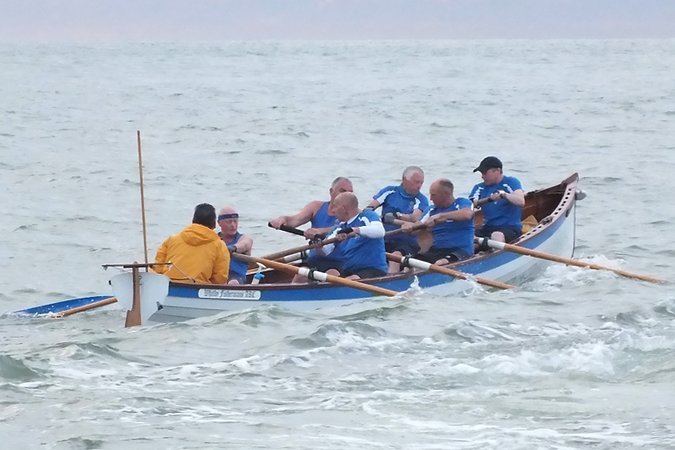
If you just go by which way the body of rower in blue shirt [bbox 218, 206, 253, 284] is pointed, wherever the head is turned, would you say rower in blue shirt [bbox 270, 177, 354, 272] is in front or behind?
behind

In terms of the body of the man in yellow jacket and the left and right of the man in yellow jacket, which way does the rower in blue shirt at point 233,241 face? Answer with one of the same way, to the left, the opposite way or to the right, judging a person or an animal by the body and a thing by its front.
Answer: the opposite way

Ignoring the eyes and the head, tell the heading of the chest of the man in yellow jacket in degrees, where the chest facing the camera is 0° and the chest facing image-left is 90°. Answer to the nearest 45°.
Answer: approximately 225°

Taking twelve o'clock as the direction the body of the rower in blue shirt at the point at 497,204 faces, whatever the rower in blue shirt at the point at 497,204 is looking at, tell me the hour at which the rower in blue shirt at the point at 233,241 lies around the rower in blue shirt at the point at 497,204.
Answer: the rower in blue shirt at the point at 233,241 is roughly at 12 o'clock from the rower in blue shirt at the point at 497,204.

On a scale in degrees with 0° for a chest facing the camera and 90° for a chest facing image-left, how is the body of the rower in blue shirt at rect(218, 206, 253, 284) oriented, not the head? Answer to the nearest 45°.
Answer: approximately 45°

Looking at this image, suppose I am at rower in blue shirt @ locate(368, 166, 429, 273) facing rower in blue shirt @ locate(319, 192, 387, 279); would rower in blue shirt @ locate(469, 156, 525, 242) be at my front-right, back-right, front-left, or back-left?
back-left

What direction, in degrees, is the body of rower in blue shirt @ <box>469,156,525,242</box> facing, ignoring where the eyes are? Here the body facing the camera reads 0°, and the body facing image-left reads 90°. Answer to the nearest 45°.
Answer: approximately 45°

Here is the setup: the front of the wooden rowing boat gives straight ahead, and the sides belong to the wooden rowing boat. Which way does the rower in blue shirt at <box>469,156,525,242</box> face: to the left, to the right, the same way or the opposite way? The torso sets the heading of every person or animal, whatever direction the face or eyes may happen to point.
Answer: the opposite way

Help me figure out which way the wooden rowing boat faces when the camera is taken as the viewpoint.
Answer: facing away from the viewer and to the right of the viewer

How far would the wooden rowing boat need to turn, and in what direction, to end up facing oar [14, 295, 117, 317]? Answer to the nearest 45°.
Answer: approximately 135° to its left

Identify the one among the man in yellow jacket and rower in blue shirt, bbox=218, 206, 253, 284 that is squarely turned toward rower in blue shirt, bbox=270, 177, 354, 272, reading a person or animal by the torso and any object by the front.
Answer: the man in yellow jacket

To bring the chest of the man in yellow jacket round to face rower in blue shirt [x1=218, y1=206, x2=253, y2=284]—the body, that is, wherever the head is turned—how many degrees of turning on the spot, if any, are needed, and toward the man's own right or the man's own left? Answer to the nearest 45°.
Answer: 0° — they already face them

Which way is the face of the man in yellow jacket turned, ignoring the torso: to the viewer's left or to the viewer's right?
to the viewer's right
